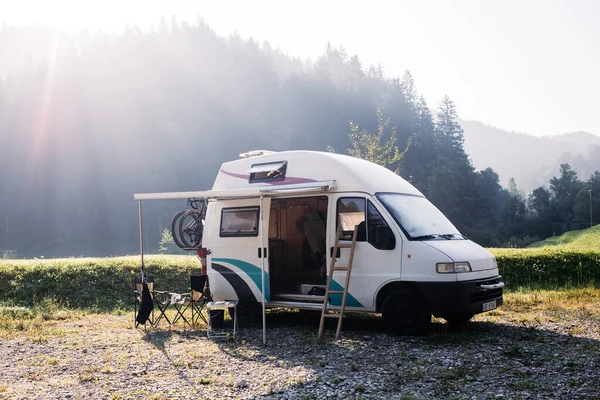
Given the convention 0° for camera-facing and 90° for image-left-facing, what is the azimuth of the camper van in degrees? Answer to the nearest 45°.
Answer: approximately 315°
